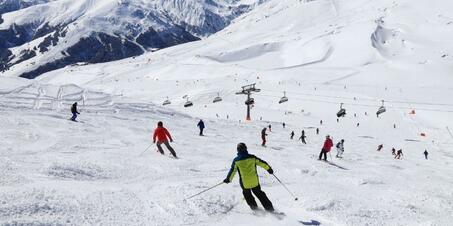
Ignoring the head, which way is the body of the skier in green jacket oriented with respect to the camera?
away from the camera
